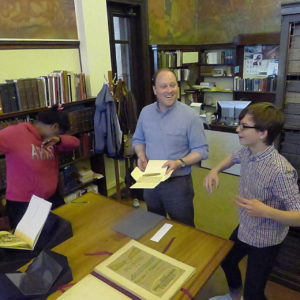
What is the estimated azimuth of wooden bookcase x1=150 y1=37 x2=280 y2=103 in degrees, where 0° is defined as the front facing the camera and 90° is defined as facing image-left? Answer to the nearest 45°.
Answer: approximately 0°

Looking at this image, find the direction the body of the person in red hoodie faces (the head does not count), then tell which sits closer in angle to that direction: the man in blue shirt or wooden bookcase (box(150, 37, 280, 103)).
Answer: the man in blue shirt

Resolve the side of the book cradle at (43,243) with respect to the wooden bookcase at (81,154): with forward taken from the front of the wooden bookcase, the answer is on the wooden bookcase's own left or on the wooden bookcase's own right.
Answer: on the wooden bookcase's own right

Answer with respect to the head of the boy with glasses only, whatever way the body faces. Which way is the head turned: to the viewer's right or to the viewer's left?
to the viewer's left

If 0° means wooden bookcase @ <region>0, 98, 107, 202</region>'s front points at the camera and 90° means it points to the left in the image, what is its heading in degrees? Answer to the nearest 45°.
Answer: approximately 315°

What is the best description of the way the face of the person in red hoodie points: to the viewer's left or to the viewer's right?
to the viewer's right

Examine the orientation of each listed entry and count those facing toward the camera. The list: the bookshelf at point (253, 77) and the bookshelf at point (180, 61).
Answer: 2

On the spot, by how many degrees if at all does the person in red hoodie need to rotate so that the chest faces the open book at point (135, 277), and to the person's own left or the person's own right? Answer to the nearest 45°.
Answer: approximately 45° to the person's own right

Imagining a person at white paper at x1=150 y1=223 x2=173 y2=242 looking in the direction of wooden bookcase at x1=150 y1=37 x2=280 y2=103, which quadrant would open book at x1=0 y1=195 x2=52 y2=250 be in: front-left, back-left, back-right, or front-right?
back-left
